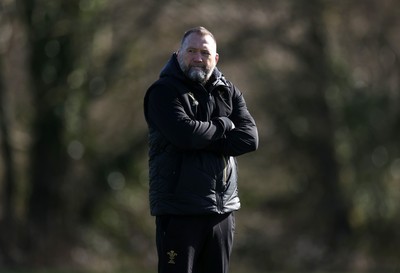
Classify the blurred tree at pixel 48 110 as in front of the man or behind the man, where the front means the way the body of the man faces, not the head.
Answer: behind

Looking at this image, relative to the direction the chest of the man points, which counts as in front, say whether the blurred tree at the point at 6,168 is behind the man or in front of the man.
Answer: behind

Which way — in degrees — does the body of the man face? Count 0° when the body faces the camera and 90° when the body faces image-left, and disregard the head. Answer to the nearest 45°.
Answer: approximately 315°

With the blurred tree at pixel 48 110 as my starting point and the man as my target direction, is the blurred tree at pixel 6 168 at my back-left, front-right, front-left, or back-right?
back-right
